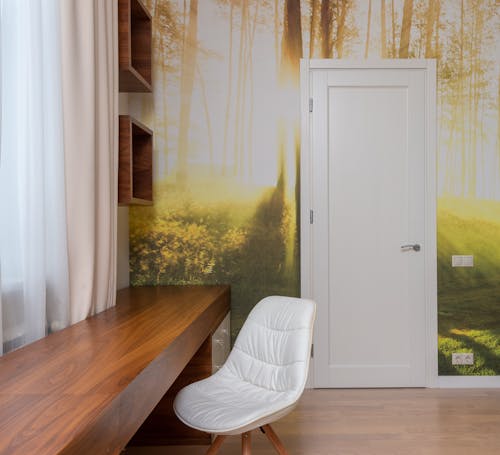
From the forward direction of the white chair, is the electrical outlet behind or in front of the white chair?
behind

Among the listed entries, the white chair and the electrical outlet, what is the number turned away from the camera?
0

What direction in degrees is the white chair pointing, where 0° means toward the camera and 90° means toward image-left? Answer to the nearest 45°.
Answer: approximately 45°

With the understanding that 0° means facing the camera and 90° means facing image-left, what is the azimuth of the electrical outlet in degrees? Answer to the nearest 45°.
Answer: approximately 0°

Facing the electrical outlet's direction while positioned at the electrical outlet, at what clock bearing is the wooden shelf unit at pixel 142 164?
The wooden shelf unit is roughly at 2 o'clock from the electrical outlet.

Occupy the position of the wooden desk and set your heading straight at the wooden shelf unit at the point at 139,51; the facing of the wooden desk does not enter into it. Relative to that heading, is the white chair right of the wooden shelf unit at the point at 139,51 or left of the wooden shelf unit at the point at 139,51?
right

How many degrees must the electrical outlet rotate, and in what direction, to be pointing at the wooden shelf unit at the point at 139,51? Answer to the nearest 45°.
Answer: approximately 45° to its right
